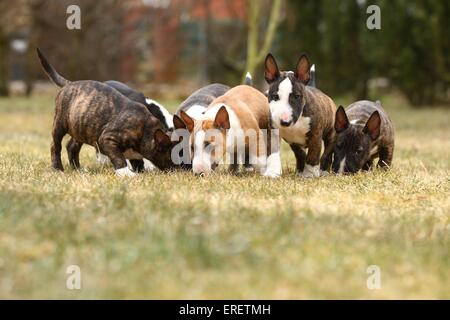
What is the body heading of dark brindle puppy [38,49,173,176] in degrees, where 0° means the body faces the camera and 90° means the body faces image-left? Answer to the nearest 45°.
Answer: approximately 270°

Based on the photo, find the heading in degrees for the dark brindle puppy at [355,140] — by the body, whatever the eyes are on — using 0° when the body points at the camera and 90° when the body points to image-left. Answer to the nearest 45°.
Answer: approximately 45°

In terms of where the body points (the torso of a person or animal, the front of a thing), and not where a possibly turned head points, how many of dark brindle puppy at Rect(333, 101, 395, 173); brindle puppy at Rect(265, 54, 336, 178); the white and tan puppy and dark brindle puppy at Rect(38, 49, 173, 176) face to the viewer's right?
1

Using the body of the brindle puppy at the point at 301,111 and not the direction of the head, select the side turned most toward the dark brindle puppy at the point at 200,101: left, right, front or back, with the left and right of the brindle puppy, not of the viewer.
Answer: right

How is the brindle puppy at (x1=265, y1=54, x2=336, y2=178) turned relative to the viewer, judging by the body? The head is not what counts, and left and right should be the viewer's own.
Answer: facing the viewer and to the left of the viewer

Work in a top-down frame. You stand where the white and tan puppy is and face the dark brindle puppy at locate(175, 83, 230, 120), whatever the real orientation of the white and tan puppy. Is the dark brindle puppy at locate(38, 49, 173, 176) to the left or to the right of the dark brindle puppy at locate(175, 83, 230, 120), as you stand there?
left

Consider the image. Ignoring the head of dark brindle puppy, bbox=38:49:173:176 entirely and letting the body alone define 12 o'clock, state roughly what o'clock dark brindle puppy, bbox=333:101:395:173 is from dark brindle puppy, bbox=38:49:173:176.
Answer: dark brindle puppy, bbox=333:101:395:173 is roughly at 12 o'clock from dark brindle puppy, bbox=38:49:173:176.

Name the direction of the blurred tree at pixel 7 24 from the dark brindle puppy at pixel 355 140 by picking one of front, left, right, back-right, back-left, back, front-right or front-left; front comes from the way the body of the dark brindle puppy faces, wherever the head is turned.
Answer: right

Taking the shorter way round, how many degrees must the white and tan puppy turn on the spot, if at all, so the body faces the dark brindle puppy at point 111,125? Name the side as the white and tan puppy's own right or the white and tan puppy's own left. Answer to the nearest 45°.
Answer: approximately 45° to the white and tan puppy's own right

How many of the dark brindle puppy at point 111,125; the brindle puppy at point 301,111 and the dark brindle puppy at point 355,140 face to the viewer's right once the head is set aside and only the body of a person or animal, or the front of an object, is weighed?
1

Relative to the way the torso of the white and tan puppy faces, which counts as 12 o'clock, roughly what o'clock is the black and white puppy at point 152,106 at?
The black and white puppy is roughly at 3 o'clock from the white and tan puppy.

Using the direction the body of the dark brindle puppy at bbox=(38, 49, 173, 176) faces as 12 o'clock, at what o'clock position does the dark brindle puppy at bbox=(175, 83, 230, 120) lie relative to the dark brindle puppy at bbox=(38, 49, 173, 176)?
the dark brindle puppy at bbox=(175, 83, 230, 120) is roughly at 11 o'clock from the dark brindle puppy at bbox=(38, 49, 173, 176).

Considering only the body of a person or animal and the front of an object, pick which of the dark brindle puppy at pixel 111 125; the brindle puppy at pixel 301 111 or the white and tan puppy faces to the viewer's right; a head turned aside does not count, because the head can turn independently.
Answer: the dark brindle puppy

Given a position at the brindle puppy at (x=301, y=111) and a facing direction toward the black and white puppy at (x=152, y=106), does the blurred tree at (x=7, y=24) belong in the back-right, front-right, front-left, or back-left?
front-right
